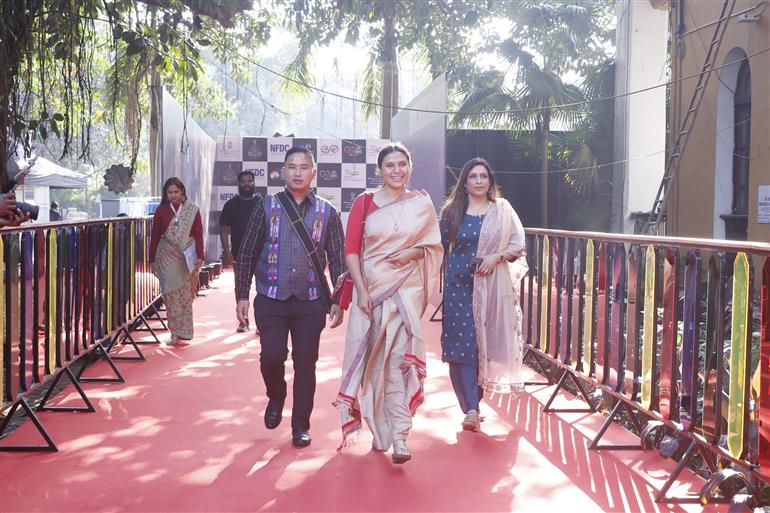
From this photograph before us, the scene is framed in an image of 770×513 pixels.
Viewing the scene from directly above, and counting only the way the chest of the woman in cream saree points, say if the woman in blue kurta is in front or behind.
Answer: behind

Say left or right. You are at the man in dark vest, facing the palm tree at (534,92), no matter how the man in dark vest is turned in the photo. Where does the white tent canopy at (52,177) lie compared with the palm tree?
left

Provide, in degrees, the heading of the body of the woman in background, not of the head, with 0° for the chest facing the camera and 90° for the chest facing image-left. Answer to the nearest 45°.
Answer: approximately 0°

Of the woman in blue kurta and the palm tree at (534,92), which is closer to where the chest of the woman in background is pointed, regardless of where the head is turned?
the woman in blue kurta

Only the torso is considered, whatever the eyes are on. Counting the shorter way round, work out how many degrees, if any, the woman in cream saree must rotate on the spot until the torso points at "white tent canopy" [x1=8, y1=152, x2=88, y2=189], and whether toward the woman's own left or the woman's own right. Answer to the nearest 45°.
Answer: approximately 135° to the woman's own right

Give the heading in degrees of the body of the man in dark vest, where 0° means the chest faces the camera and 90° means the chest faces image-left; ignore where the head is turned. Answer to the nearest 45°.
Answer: approximately 0°

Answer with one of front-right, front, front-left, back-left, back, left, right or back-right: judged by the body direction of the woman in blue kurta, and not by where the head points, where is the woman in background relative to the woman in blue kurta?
back-right

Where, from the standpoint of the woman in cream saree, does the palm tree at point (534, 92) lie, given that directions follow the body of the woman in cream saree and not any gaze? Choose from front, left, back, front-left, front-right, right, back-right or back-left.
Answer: back

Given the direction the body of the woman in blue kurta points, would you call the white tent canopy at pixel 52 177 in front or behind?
behind

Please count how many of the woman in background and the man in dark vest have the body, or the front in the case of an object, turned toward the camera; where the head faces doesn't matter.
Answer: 2

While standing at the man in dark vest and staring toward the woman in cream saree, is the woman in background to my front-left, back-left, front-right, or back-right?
back-left
